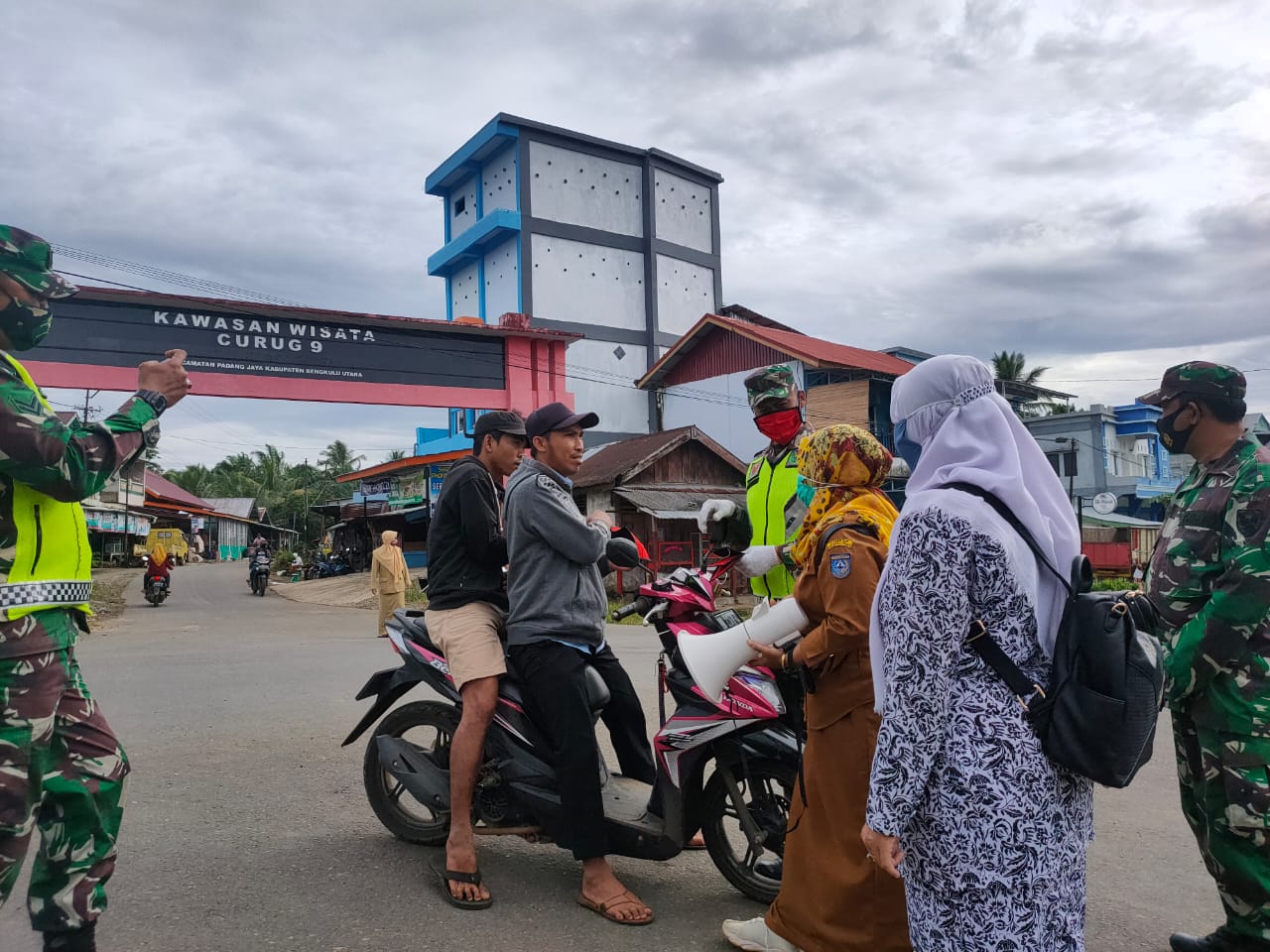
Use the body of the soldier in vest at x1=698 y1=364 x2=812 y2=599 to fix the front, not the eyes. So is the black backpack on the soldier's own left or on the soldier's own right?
on the soldier's own left

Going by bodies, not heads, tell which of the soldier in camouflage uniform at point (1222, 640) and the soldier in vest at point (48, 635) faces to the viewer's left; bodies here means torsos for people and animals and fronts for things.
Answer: the soldier in camouflage uniform

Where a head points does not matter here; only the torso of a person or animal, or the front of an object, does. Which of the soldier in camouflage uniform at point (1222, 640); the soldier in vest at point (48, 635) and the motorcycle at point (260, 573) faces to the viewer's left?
the soldier in camouflage uniform

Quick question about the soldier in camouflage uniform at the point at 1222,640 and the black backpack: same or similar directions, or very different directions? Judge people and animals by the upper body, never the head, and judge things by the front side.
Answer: very different directions

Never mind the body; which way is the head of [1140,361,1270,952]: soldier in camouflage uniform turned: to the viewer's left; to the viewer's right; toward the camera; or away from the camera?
to the viewer's left

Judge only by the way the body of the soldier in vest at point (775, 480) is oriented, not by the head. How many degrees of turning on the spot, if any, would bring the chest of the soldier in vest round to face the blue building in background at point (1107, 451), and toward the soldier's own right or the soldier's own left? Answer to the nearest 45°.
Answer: approximately 135° to the soldier's own right

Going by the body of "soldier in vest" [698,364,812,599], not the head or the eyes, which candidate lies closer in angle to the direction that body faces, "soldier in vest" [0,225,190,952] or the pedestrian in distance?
the soldier in vest

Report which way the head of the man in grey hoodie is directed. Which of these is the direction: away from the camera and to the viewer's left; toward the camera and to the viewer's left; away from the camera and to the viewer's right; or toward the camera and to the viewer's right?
toward the camera and to the viewer's right

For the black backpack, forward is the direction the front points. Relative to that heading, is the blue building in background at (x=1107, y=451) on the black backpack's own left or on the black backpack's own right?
on the black backpack's own left

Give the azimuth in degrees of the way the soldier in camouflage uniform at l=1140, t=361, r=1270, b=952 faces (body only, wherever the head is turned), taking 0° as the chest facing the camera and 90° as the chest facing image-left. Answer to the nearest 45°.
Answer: approximately 90°

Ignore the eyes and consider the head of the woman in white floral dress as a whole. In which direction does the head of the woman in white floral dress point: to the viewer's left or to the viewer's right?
to the viewer's left
